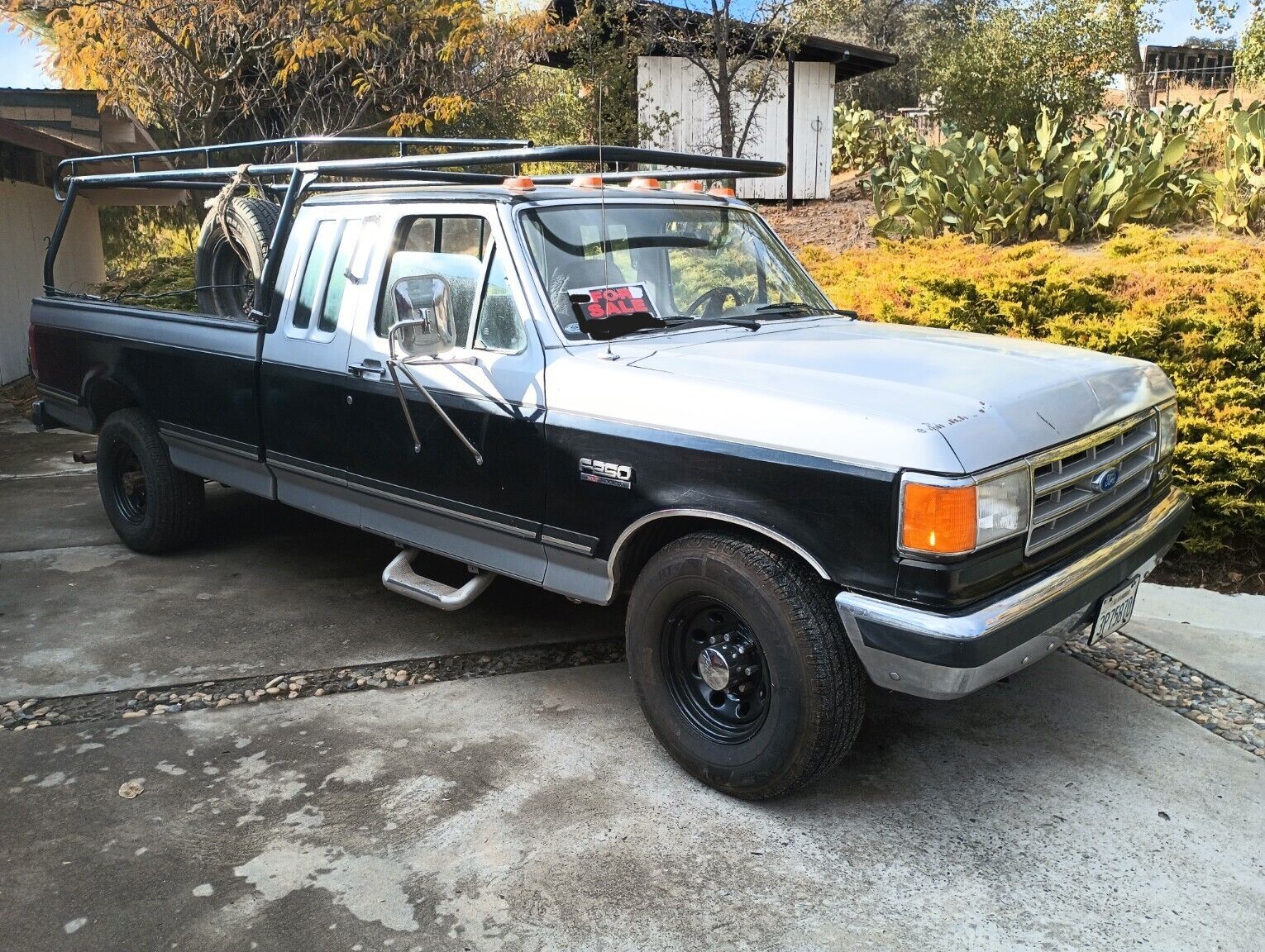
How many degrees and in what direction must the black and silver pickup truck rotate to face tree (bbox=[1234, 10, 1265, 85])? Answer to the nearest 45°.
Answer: approximately 90° to its left

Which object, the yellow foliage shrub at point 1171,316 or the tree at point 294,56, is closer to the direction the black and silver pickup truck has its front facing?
the yellow foliage shrub

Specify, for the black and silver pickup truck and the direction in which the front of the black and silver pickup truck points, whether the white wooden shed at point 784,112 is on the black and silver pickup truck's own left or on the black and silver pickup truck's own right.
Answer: on the black and silver pickup truck's own left

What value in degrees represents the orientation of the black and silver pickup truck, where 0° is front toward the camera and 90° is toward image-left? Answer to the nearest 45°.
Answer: approximately 315°

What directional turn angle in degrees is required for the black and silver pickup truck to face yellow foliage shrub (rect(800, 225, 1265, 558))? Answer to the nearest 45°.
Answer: approximately 90° to its left

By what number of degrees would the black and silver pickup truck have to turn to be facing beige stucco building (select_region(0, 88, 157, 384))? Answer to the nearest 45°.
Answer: approximately 180°

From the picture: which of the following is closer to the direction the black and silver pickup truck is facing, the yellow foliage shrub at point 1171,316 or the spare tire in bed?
the yellow foliage shrub
